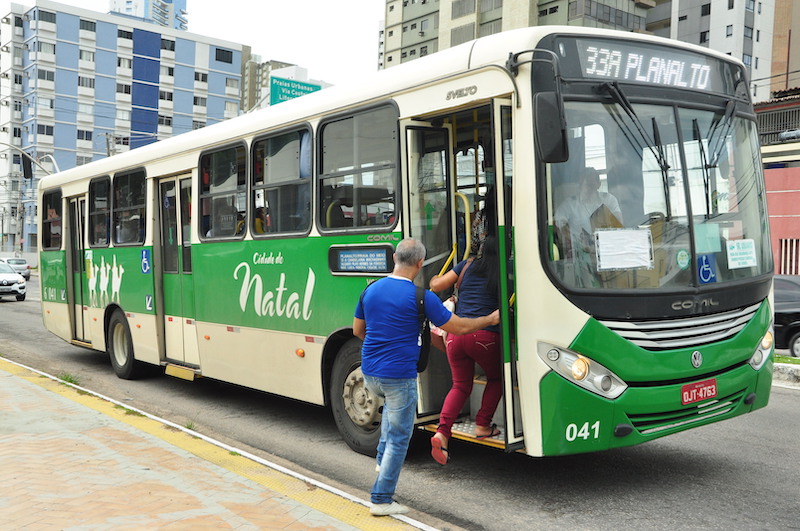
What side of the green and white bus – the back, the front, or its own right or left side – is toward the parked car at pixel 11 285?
back

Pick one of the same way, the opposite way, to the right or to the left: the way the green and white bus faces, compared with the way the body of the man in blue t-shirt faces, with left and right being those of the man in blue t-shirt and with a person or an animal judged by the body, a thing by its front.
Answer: to the right

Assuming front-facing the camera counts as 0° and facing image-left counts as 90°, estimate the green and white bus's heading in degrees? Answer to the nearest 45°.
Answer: approximately 315°

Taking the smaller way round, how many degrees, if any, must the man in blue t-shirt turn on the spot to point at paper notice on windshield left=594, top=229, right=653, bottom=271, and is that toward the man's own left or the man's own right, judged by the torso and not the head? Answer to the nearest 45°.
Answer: approximately 45° to the man's own right

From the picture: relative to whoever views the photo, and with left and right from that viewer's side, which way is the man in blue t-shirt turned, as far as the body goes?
facing away from the viewer and to the right of the viewer

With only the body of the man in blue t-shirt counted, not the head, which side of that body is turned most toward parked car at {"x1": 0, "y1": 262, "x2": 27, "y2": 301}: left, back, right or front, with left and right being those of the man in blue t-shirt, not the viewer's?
left

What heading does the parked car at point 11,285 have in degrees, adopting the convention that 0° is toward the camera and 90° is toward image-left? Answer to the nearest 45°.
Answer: approximately 315°

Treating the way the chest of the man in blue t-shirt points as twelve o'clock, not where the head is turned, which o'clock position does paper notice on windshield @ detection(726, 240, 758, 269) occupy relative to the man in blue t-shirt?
The paper notice on windshield is roughly at 1 o'clock from the man in blue t-shirt.
